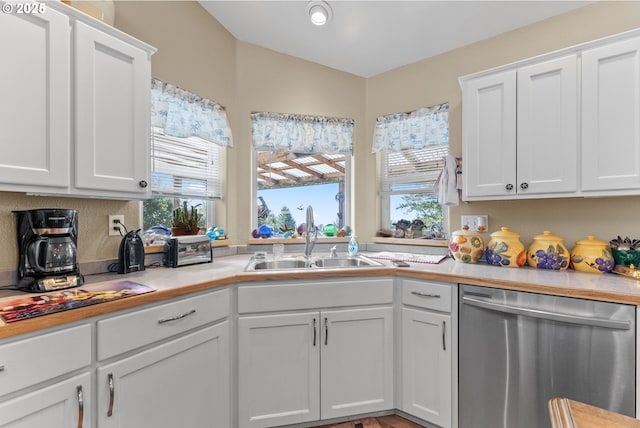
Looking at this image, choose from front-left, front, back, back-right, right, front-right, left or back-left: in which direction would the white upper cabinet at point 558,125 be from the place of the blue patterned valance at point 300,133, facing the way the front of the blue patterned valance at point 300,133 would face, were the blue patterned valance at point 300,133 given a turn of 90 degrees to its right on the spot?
back-left

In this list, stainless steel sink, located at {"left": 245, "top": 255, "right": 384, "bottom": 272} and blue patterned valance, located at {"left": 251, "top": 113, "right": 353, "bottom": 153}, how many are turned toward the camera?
2

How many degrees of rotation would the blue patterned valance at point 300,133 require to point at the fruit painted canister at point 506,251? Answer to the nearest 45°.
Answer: approximately 45° to its left

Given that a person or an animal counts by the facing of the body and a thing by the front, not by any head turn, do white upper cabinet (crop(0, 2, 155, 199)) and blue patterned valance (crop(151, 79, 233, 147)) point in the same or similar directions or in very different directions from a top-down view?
same or similar directions

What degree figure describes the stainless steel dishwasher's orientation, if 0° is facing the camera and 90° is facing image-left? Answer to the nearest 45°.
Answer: approximately 45°

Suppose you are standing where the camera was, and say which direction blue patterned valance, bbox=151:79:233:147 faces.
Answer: facing the viewer and to the right of the viewer

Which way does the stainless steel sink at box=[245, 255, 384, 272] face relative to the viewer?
toward the camera

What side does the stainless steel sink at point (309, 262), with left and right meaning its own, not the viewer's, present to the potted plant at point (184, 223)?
right
